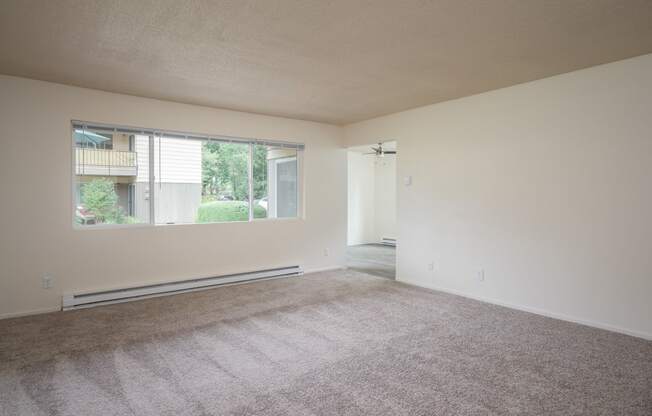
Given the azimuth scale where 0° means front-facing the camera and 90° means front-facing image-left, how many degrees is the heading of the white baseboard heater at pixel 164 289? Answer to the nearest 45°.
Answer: approximately 315°
